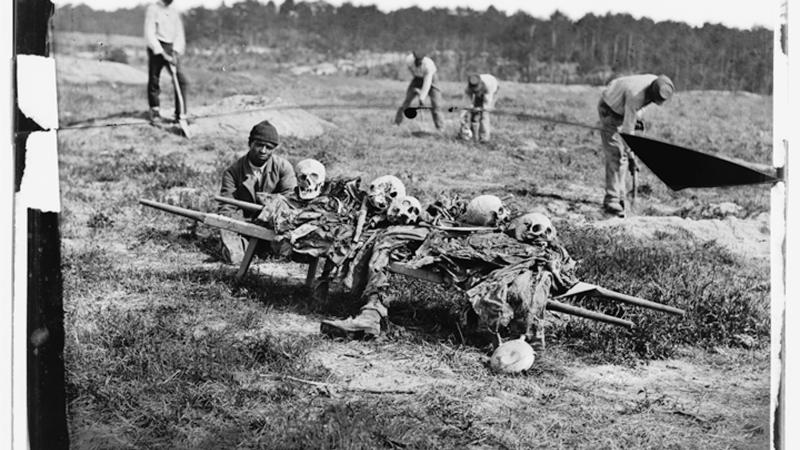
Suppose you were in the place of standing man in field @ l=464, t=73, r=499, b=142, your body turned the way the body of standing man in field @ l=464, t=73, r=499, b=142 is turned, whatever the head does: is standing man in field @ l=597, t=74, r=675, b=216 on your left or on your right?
on your left

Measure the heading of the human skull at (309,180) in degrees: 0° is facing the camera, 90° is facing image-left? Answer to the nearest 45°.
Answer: approximately 0°

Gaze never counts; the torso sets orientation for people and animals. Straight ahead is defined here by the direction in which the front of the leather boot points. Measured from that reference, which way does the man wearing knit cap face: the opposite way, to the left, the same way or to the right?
to the left

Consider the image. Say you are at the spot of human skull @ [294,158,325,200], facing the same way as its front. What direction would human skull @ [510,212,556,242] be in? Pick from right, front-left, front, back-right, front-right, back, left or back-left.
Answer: front-left

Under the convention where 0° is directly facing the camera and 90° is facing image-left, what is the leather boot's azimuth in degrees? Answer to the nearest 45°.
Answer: approximately 90°

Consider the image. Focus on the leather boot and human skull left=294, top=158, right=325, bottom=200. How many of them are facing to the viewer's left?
1

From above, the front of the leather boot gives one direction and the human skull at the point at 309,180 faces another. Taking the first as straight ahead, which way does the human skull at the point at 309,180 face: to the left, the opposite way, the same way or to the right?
to the left

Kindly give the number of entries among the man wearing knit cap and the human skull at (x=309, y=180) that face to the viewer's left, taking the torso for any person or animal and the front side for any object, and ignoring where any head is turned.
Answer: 0

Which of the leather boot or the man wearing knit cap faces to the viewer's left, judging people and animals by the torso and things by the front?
the leather boot

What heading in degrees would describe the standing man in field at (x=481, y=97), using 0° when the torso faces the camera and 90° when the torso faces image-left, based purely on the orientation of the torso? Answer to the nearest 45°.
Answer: approximately 45°

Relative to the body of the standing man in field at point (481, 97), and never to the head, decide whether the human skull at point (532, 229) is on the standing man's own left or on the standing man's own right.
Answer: on the standing man's own left
